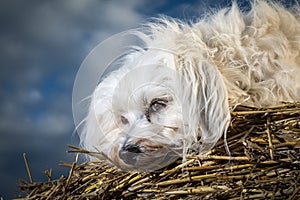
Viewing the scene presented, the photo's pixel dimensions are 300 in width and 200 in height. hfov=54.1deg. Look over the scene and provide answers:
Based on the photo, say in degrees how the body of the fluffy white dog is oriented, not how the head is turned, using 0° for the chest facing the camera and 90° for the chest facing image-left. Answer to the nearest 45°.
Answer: approximately 45°
